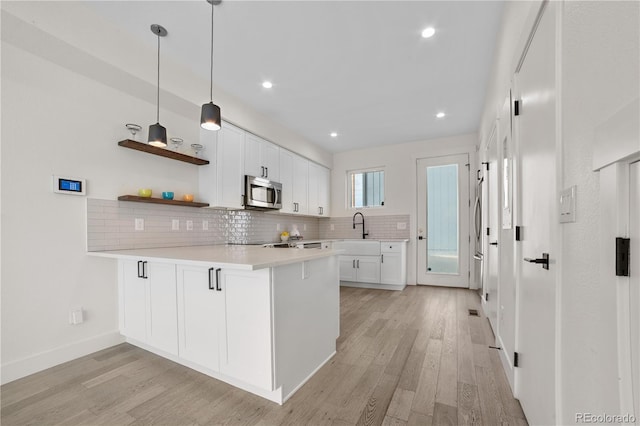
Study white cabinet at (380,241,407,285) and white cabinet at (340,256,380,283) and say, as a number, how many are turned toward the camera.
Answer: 2

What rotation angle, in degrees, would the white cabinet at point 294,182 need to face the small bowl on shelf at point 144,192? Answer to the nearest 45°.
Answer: approximately 90° to its right

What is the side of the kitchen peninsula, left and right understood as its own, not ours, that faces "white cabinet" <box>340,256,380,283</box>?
back

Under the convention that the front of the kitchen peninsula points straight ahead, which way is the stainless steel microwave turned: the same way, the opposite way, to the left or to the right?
to the left

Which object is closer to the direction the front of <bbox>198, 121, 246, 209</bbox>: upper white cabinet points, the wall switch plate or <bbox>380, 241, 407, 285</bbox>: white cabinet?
the wall switch plate

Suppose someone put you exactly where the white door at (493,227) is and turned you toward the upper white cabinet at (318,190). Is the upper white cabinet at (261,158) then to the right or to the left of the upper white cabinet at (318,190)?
left

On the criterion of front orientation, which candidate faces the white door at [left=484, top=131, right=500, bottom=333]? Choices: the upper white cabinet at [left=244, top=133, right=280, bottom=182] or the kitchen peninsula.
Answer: the upper white cabinet

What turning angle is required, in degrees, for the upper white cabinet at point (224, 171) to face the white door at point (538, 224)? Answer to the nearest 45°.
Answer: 0° — it already faces it

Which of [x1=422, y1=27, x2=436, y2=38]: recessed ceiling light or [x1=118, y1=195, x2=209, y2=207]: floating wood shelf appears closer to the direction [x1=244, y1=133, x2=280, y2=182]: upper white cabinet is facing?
the recessed ceiling light
